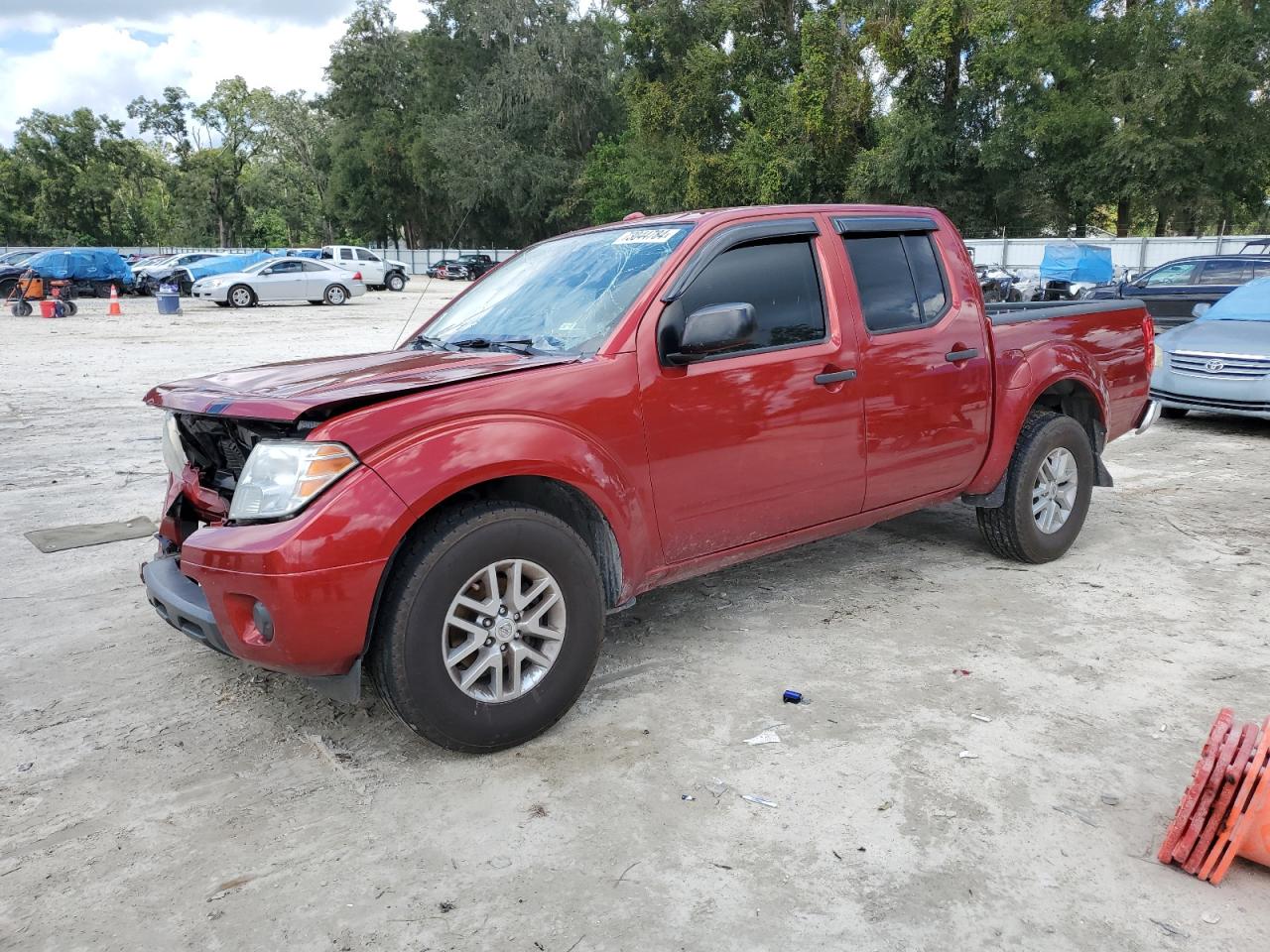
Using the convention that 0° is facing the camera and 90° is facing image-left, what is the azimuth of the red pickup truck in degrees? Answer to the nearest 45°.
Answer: approximately 45°

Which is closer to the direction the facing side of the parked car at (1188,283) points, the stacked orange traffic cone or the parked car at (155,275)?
the parked car

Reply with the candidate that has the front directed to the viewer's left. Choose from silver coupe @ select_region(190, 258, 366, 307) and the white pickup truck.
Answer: the silver coupe

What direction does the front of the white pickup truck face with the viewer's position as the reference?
facing to the right of the viewer

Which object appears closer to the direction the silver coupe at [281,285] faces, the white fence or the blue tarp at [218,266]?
the blue tarp

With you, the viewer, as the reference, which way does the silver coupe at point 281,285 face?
facing to the left of the viewer

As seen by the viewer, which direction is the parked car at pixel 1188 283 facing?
to the viewer's left

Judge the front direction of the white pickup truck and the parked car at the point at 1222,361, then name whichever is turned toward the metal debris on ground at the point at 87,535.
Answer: the parked car

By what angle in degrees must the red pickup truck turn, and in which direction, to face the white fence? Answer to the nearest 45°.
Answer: approximately 180°

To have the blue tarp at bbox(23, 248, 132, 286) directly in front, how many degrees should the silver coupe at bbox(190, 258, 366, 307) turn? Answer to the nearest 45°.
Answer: approximately 45° to its right

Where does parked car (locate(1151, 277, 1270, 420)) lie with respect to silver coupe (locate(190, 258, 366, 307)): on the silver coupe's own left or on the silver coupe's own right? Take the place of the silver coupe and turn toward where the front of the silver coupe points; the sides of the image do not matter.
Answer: on the silver coupe's own left

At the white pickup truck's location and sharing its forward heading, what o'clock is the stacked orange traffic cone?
The stacked orange traffic cone is roughly at 3 o'clock from the white pickup truck.
